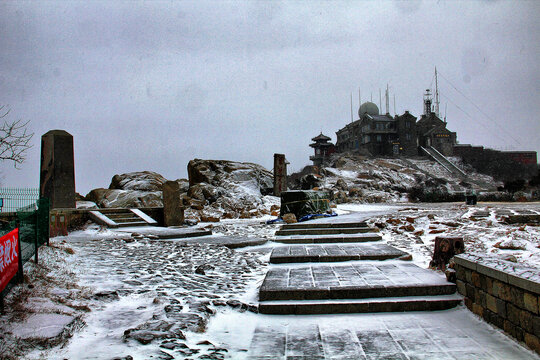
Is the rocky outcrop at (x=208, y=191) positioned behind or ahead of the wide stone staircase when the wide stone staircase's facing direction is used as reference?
behind

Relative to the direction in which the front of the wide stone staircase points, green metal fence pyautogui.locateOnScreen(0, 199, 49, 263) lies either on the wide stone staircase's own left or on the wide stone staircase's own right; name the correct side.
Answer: on the wide stone staircase's own right

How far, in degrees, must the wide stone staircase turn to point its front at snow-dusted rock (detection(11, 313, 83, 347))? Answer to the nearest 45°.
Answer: approximately 45° to its right

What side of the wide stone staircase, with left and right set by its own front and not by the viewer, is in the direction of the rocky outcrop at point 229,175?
back

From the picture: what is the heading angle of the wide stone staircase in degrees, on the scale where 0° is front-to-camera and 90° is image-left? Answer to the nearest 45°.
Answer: approximately 0°

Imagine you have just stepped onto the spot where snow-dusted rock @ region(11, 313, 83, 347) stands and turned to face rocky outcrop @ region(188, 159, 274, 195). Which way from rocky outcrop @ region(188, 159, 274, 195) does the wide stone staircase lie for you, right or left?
right

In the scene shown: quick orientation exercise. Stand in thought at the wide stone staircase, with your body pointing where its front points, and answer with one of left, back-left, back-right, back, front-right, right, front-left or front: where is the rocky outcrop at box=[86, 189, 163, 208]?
back-right

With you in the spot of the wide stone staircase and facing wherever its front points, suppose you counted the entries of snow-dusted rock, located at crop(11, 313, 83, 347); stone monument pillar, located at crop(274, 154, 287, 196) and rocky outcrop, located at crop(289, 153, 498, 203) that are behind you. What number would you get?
2

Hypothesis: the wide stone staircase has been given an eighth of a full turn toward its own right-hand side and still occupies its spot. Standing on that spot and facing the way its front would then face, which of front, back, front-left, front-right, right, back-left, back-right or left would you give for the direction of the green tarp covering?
back-right

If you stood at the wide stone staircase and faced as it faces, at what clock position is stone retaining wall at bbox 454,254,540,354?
The stone retaining wall is roughly at 10 o'clock from the wide stone staircase.

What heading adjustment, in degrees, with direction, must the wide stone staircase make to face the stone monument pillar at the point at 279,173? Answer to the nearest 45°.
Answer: approximately 180°

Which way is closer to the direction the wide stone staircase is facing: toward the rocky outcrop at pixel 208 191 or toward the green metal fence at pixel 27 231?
the green metal fence

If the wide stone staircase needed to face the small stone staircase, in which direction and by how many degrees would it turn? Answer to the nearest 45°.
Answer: approximately 135° to its right

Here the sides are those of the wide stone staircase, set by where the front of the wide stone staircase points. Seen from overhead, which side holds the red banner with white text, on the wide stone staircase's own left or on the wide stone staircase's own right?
on the wide stone staircase's own right

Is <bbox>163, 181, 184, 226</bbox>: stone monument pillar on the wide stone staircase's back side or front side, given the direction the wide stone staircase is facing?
on the back side
